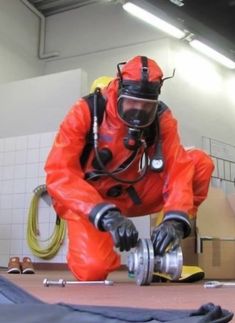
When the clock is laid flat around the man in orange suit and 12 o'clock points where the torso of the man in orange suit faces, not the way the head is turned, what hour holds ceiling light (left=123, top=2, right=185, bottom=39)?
The ceiling light is roughly at 6 o'clock from the man in orange suit.

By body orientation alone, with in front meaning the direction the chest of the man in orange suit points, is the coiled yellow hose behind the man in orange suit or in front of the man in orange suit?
behind

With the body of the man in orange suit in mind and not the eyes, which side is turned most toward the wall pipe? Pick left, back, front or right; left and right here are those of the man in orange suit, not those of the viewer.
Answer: back

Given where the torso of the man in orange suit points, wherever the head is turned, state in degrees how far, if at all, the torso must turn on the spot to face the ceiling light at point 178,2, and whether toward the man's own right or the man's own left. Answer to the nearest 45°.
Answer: approximately 180°

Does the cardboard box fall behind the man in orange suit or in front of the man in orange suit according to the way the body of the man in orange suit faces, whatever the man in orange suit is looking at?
behind

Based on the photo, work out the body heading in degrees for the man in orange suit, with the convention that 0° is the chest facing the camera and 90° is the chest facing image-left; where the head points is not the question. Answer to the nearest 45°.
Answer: approximately 0°
